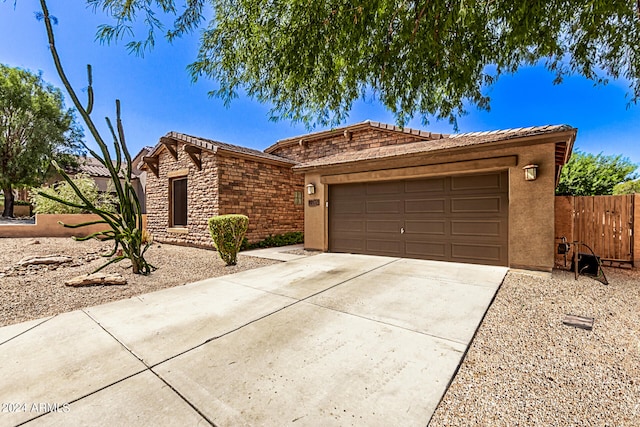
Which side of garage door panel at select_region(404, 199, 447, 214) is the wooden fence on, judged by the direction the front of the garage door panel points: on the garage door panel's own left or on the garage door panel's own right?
on the garage door panel's own left

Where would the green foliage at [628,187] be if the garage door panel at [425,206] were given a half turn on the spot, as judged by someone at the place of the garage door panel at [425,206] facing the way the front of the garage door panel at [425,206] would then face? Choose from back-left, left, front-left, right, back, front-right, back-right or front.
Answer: front-right

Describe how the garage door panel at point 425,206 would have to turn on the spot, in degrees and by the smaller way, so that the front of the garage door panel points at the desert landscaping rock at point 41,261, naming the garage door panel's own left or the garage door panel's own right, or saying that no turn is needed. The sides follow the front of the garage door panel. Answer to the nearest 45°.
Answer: approximately 45° to the garage door panel's own right

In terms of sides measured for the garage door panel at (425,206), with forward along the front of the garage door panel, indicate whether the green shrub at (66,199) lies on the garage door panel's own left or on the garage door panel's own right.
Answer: on the garage door panel's own right

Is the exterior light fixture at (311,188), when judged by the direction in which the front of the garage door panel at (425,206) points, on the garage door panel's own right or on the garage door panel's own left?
on the garage door panel's own right

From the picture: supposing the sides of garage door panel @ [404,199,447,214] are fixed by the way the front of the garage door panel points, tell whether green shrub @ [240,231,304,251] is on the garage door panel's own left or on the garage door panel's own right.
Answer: on the garage door panel's own right

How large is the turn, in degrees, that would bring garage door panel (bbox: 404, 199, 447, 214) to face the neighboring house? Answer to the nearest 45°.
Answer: approximately 90° to its right

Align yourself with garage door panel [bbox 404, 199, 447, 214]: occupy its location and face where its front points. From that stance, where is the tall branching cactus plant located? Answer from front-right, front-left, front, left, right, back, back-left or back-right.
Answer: front-right

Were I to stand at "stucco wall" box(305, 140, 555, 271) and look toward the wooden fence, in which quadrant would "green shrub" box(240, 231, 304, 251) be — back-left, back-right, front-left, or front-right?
back-left

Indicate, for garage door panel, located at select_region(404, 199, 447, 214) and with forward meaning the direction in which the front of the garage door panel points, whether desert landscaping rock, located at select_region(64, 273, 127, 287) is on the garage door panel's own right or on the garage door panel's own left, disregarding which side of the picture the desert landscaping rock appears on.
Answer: on the garage door panel's own right

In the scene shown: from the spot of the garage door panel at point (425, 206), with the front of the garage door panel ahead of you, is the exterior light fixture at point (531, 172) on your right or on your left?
on your left

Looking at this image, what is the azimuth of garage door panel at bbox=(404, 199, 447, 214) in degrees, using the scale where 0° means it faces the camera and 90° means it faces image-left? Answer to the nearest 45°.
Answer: approximately 0°
